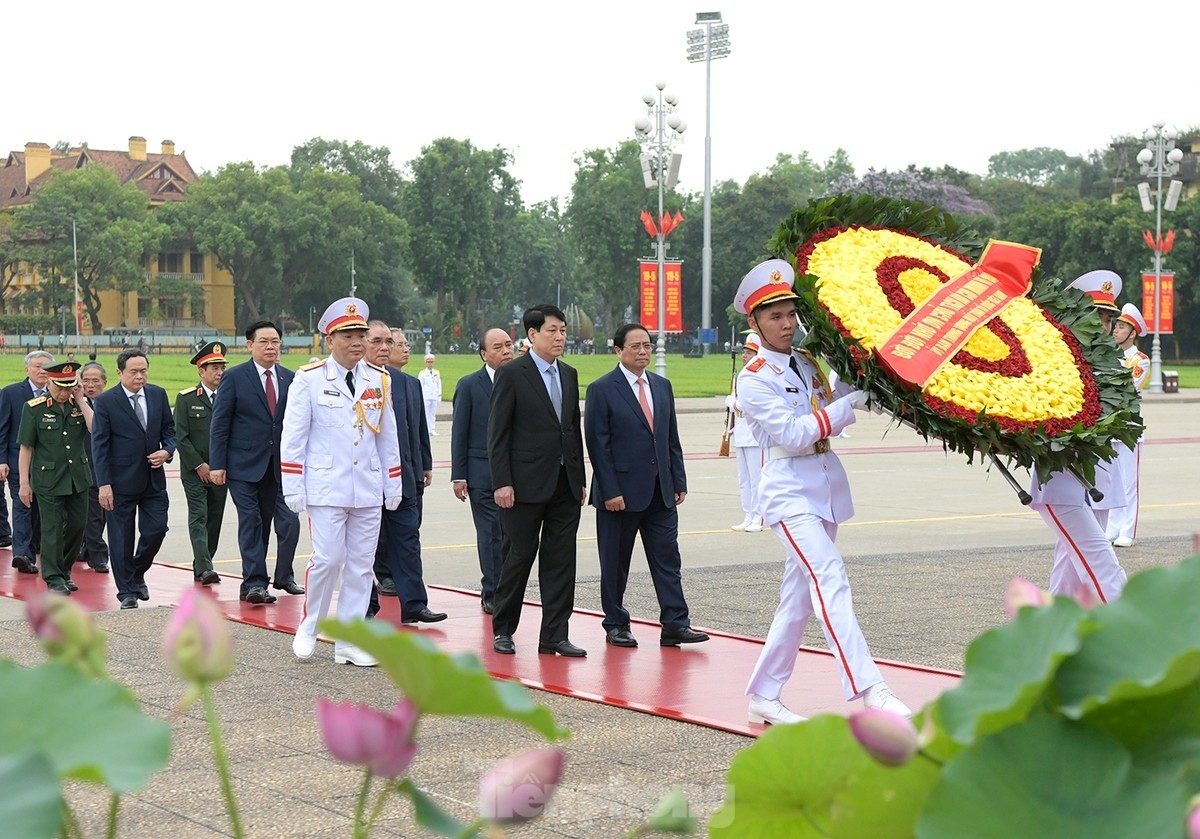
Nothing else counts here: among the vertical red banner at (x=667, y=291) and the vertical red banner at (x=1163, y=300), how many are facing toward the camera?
2

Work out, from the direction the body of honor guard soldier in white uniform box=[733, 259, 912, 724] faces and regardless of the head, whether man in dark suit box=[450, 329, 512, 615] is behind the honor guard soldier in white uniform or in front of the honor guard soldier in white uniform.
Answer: behind

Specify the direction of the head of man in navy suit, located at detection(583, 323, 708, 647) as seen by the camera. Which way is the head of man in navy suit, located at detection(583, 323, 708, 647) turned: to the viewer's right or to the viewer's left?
to the viewer's right

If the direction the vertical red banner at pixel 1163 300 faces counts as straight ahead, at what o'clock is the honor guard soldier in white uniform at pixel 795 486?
The honor guard soldier in white uniform is roughly at 12 o'clock from the vertical red banner.

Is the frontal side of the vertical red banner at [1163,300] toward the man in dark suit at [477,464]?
yes

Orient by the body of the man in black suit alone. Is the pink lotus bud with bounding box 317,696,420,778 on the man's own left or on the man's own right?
on the man's own right

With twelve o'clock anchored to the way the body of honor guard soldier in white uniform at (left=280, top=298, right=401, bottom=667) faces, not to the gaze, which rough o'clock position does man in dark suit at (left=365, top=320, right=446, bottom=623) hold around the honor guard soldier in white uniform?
The man in dark suit is roughly at 8 o'clock from the honor guard soldier in white uniform.

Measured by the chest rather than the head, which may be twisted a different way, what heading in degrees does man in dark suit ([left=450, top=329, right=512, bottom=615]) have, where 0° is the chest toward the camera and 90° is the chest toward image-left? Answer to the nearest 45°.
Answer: approximately 315°

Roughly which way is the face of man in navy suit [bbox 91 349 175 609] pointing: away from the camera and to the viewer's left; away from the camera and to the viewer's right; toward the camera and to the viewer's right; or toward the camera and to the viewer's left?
toward the camera and to the viewer's right

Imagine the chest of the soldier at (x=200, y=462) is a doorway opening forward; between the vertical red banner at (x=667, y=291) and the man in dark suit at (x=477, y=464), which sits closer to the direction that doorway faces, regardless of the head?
the man in dark suit

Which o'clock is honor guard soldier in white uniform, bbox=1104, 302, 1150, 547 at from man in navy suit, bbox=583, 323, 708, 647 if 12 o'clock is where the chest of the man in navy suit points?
The honor guard soldier in white uniform is roughly at 9 o'clock from the man in navy suit.

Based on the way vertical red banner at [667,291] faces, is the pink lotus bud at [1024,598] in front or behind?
in front

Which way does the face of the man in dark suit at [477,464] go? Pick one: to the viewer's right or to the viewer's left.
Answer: to the viewer's right

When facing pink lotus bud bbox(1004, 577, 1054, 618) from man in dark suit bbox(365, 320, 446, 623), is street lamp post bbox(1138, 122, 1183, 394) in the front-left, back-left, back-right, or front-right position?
back-left

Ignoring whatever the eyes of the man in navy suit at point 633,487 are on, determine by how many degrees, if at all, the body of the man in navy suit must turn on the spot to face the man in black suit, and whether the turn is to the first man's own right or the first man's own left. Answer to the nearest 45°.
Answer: approximately 135° to the first man's own right
